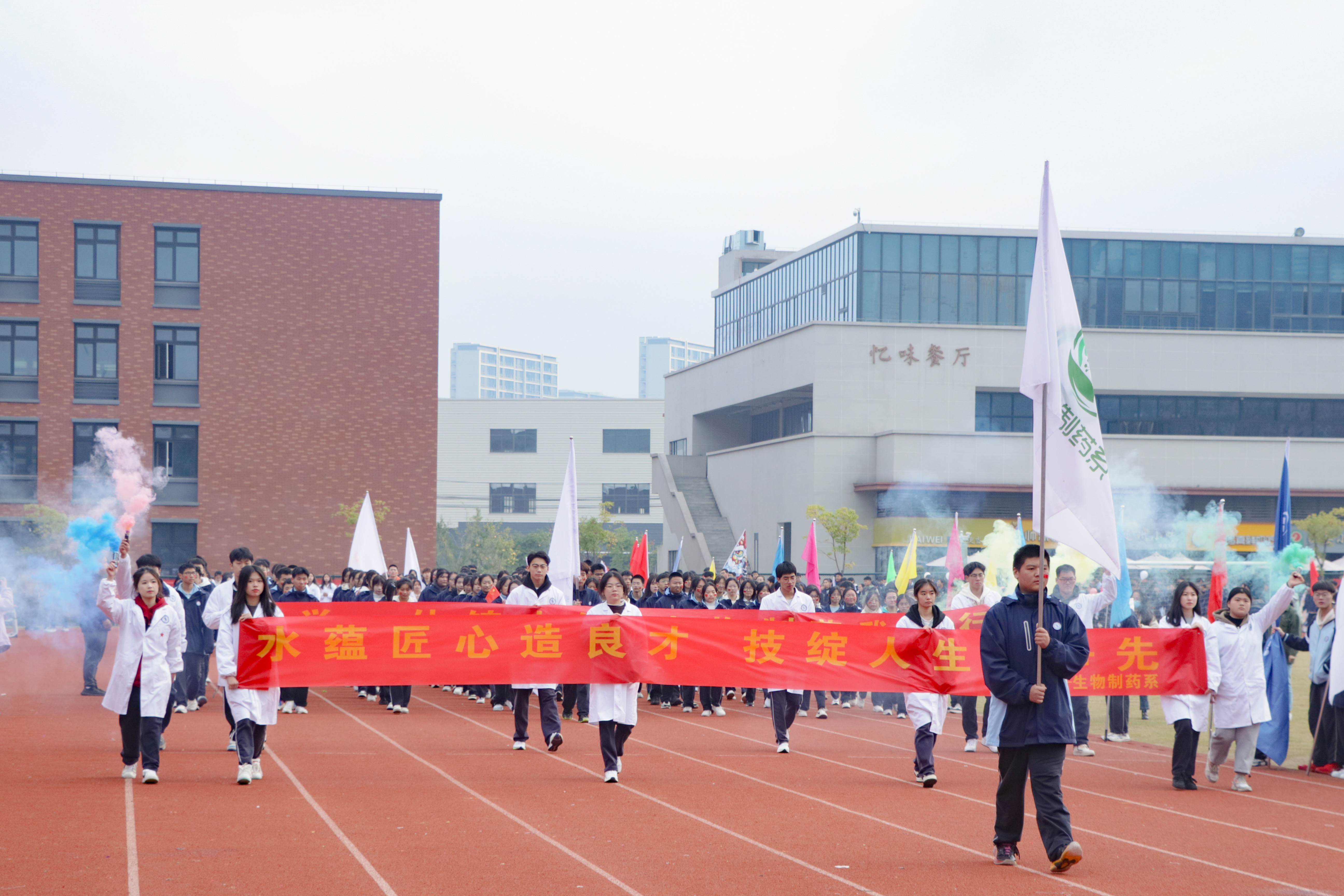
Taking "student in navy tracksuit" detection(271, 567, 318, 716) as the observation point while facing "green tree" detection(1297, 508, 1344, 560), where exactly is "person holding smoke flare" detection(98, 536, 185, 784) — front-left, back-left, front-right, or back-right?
back-right

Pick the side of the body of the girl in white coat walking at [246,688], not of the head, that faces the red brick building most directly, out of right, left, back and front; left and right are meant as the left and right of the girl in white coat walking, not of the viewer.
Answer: back

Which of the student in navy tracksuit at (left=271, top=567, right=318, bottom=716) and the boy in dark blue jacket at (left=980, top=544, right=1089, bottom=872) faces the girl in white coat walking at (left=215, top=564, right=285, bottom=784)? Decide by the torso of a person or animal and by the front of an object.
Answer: the student in navy tracksuit

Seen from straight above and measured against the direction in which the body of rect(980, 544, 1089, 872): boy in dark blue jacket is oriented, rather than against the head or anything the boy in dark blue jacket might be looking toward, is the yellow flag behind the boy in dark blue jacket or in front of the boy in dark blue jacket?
behind

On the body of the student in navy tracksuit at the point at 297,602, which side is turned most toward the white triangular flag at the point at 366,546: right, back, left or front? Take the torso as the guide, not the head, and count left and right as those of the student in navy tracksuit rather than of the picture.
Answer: back
